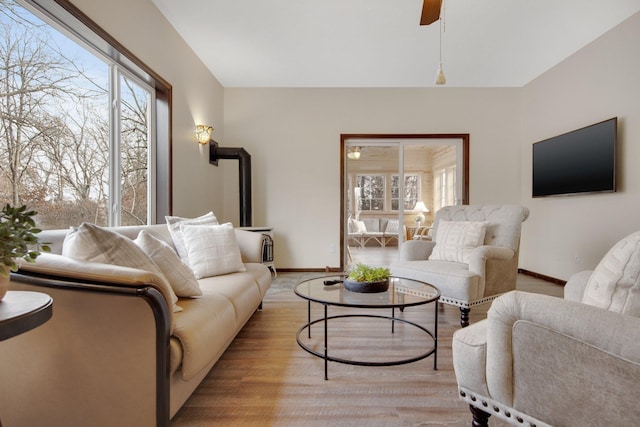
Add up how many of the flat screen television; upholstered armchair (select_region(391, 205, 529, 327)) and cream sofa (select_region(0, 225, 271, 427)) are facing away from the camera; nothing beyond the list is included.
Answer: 0

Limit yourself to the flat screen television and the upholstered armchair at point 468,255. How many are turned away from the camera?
0

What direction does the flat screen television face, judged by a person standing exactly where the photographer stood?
facing the viewer and to the left of the viewer

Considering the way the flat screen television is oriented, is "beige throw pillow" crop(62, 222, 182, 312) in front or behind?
in front

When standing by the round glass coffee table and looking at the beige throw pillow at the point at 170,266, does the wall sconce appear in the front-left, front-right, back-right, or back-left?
front-right

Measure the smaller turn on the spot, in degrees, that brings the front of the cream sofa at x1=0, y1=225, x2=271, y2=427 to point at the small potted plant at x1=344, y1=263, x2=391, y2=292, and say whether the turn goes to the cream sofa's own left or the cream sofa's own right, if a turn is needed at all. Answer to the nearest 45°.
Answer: approximately 45° to the cream sofa's own left

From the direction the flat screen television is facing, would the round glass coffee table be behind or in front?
in front

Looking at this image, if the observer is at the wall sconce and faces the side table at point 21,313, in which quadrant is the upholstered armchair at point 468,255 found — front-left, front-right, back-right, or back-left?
front-left

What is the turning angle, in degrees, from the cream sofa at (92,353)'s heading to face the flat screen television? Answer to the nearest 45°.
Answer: approximately 45° to its left

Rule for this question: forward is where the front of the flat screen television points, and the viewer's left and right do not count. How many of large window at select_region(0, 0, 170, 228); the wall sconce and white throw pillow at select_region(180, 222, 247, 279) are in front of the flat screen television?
3

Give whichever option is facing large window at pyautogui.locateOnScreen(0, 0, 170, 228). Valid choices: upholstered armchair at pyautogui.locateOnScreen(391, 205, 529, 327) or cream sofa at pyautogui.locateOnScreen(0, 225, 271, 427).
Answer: the upholstered armchair

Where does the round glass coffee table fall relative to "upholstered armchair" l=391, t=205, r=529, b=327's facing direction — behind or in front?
in front

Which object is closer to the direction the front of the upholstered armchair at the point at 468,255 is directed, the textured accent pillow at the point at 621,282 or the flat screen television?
the textured accent pillow

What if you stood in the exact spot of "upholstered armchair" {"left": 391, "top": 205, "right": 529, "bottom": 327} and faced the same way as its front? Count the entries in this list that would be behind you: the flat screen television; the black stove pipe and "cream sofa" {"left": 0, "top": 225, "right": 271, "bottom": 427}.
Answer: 1

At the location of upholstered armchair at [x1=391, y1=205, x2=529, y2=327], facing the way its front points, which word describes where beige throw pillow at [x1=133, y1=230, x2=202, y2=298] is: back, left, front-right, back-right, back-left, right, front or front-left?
front

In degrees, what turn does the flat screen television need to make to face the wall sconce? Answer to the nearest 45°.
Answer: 0° — it already faces it

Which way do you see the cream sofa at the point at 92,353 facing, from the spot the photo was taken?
facing the viewer and to the right of the viewer

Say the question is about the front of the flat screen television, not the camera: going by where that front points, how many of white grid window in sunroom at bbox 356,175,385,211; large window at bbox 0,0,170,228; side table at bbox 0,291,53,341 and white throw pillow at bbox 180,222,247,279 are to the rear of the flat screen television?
0

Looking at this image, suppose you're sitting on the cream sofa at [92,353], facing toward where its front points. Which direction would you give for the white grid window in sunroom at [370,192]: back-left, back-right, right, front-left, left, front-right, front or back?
left

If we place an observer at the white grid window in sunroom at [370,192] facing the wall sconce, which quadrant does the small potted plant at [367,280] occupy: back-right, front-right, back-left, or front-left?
front-left
